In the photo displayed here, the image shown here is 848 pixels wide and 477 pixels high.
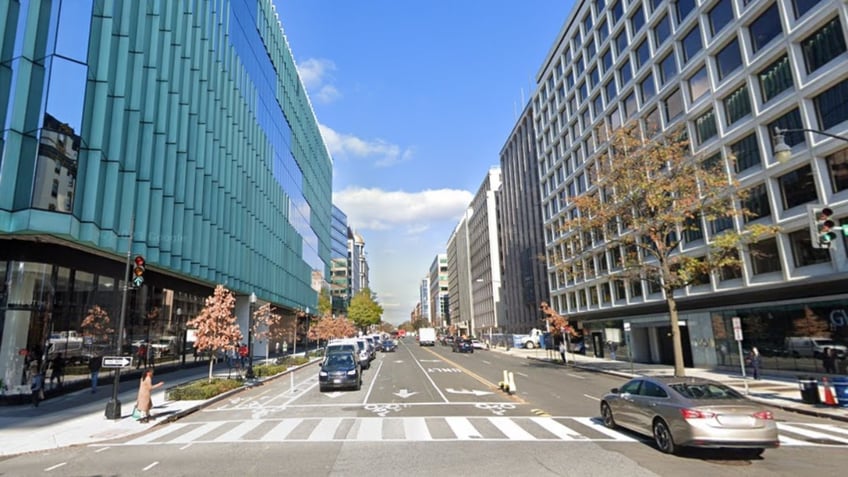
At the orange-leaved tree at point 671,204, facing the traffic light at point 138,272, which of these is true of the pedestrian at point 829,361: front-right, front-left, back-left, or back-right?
back-left

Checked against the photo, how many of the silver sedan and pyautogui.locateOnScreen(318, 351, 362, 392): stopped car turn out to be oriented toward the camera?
1

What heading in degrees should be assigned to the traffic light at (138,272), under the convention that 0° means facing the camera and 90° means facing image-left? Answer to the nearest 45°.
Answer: approximately 0°

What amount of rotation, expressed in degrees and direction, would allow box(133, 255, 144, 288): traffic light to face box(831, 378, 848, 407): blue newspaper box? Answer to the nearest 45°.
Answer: approximately 45° to its left

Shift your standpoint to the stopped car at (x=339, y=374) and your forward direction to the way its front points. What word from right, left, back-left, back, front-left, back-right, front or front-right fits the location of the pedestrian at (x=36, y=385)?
right

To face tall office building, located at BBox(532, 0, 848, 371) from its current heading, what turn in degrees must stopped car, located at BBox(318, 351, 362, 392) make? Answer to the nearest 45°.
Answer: approximately 90° to its left

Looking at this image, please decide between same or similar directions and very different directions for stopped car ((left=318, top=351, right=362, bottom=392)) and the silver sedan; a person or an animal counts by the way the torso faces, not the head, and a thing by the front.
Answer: very different directions

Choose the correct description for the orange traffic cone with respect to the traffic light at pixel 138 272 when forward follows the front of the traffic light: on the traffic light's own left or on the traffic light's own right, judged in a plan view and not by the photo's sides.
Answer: on the traffic light's own left

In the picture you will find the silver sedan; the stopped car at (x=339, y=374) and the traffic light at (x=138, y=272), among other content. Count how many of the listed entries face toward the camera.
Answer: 2
